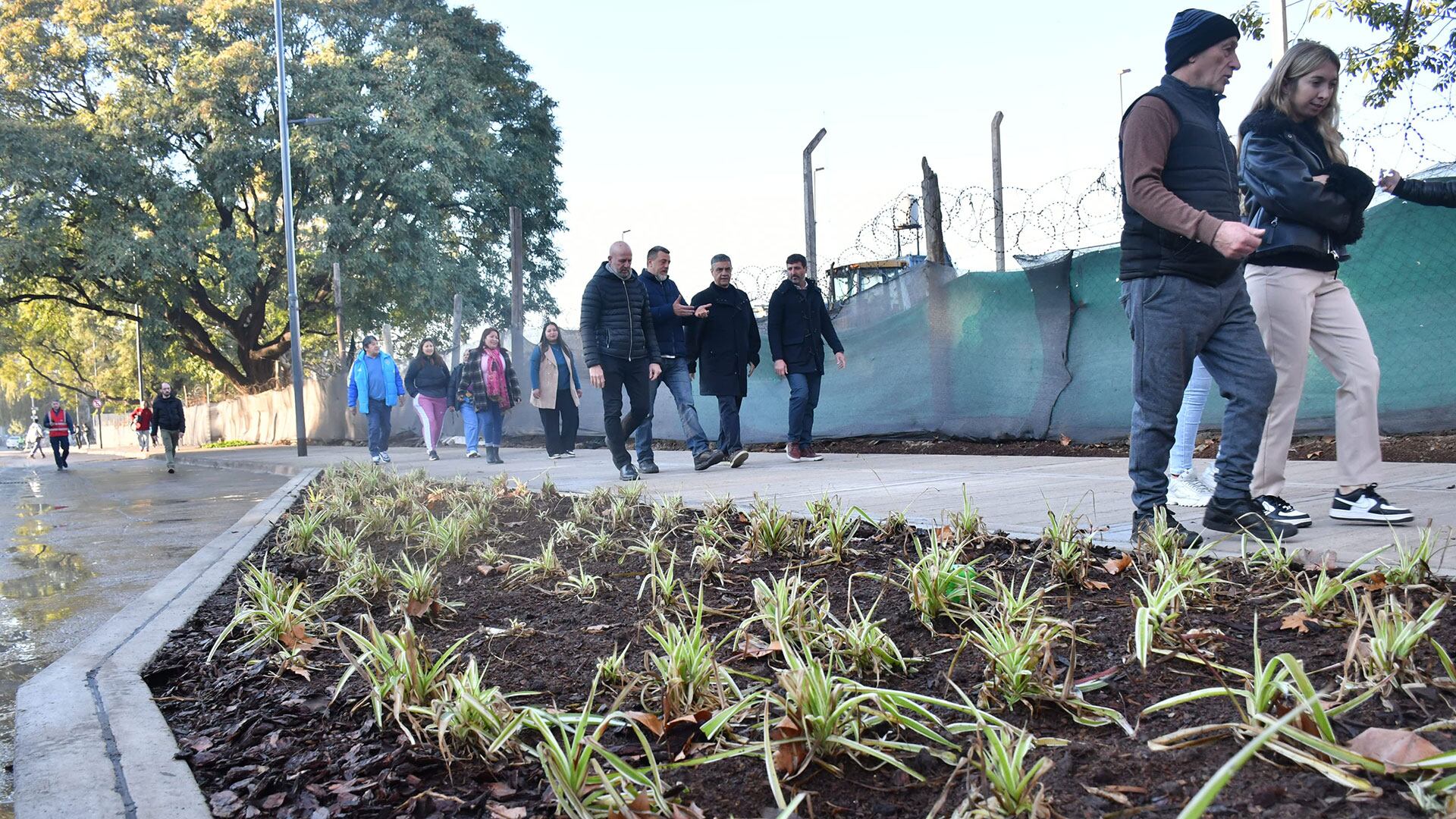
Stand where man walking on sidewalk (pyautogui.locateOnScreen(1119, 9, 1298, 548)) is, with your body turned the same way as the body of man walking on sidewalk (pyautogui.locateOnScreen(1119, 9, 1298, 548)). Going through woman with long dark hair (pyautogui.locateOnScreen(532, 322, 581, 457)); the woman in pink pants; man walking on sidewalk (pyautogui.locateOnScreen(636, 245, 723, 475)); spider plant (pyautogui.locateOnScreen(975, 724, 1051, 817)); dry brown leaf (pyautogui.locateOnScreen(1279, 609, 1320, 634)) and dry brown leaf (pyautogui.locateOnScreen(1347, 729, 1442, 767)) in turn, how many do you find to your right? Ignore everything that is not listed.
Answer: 3

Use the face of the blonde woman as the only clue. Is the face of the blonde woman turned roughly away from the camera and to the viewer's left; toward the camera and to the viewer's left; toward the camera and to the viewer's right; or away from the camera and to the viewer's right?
toward the camera and to the viewer's right

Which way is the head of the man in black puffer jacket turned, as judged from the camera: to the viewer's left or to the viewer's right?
to the viewer's right

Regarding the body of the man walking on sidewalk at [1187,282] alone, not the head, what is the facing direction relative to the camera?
to the viewer's right

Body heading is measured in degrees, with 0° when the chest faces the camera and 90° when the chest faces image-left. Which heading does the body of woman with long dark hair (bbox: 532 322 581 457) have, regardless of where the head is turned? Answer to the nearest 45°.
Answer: approximately 0°

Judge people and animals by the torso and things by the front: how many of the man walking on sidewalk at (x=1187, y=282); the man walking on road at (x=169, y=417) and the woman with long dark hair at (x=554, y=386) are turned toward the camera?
2

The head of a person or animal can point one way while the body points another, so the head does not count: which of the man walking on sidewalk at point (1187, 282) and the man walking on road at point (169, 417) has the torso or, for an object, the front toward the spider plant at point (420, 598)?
the man walking on road at point (169, 417)

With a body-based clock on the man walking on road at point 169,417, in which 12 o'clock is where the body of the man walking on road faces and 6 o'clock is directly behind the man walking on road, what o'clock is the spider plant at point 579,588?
The spider plant is roughly at 12 o'clock from the man walking on road.
